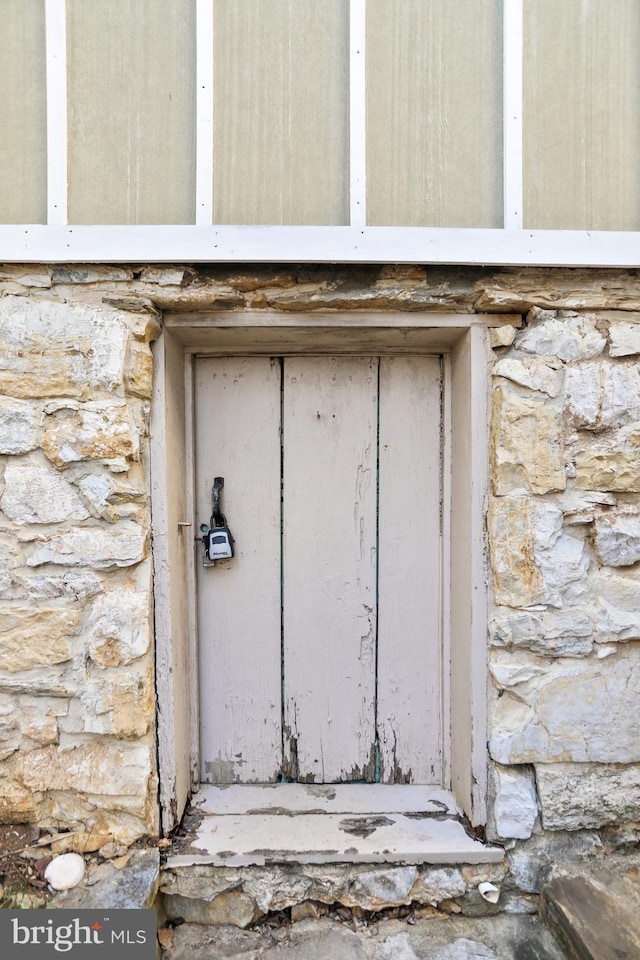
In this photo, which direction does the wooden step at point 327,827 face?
toward the camera

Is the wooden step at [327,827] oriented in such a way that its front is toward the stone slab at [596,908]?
no
